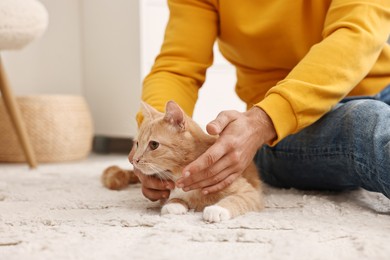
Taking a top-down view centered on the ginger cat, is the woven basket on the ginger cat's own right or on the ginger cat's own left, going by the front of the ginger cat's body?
on the ginger cat's own right

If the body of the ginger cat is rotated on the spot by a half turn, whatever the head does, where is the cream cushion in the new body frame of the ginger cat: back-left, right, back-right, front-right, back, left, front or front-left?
left

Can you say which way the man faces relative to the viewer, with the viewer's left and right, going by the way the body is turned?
facing the viewer and to the left of the viewer
